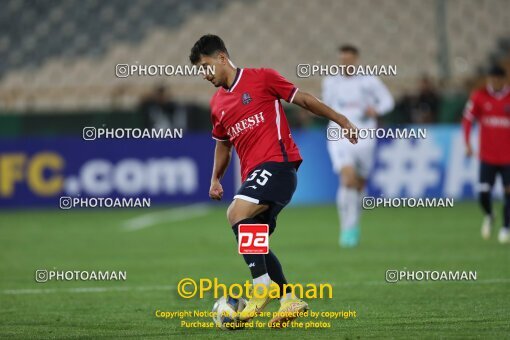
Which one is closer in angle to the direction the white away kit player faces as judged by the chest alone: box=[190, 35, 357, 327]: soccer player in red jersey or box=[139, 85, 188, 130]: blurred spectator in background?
the soccer player in red jersey

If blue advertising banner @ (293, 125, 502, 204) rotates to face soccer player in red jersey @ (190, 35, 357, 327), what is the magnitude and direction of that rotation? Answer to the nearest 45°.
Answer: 0° — it already faces them

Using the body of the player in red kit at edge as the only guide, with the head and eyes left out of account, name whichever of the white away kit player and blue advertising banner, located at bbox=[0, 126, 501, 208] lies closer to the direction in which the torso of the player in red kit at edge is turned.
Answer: the white away kit player

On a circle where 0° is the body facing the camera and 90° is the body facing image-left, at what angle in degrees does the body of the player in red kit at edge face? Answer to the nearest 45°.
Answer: approximately 0°

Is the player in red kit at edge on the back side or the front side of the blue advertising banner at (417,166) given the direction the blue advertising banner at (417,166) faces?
on the front side

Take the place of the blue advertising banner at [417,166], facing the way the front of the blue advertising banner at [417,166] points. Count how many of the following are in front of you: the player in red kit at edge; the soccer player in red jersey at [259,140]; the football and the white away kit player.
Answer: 4
